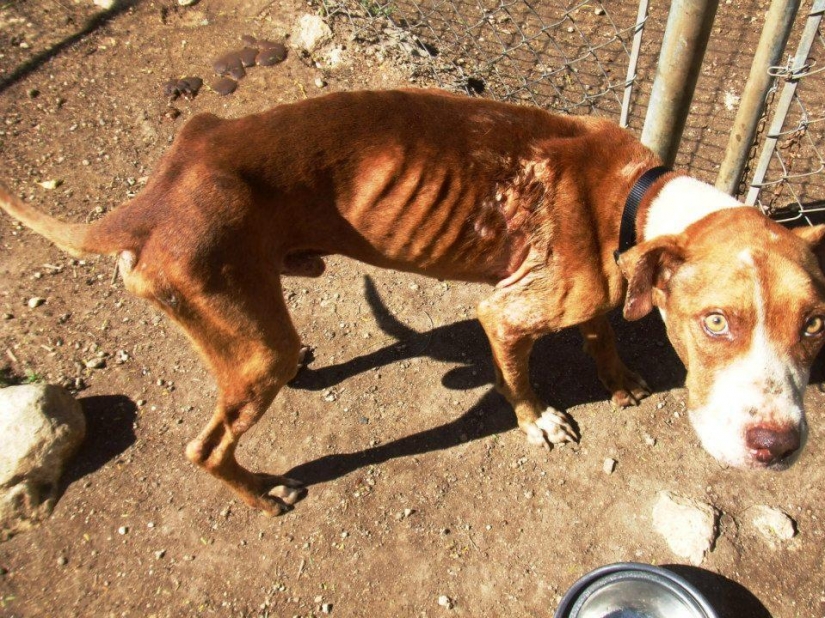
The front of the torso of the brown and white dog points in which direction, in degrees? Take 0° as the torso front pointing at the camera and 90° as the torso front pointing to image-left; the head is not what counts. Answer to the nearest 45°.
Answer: approximately 270°

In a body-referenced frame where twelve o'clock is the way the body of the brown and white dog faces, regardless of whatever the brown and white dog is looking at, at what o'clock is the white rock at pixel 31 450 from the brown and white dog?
The white rock is roughly at 6 o'clock from the brown and white dog.

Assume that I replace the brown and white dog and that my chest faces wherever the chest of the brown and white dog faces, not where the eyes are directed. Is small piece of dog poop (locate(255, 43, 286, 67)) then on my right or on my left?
on my left

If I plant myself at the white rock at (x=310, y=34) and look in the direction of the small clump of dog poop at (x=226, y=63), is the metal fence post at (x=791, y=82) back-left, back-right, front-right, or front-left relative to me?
back-left

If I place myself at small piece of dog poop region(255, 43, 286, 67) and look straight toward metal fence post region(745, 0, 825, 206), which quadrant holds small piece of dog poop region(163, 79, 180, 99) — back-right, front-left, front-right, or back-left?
back-right

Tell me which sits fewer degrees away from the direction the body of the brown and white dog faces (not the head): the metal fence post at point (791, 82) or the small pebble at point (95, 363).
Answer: the metal fence post

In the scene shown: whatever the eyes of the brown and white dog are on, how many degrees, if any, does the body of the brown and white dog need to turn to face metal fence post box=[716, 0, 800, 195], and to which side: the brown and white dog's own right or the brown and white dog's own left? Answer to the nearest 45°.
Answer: approximately 45° to the brown and white dog's own left

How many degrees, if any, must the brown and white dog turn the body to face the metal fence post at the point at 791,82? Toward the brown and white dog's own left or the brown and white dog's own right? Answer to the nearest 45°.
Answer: approximately 45° to the brown and white dog's own left

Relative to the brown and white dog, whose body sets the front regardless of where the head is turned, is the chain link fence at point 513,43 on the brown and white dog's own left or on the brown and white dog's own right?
on the brown and white dog's own left

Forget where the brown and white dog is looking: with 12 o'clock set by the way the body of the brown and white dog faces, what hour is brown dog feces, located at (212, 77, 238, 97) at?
The brown dog feces is roughly at 8 o'clock from the brown and white dog.

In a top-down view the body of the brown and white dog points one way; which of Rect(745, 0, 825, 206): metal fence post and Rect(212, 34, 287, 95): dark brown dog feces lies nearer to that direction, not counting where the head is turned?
the metal fence post

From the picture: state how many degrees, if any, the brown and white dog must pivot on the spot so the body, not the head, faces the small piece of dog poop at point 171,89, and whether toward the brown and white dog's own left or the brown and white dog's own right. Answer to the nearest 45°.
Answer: approximately 135° to the brown and white dog's own left
